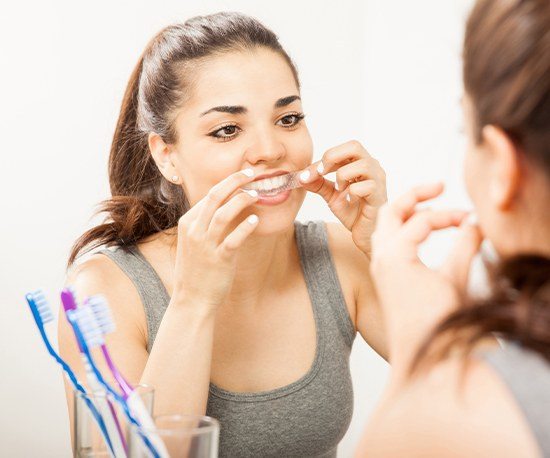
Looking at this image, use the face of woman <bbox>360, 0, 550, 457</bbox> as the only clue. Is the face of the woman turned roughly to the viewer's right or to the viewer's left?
to the viewer's left

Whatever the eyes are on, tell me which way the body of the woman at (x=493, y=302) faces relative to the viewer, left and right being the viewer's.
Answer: facing away from the viewer and to the left of the viewer
